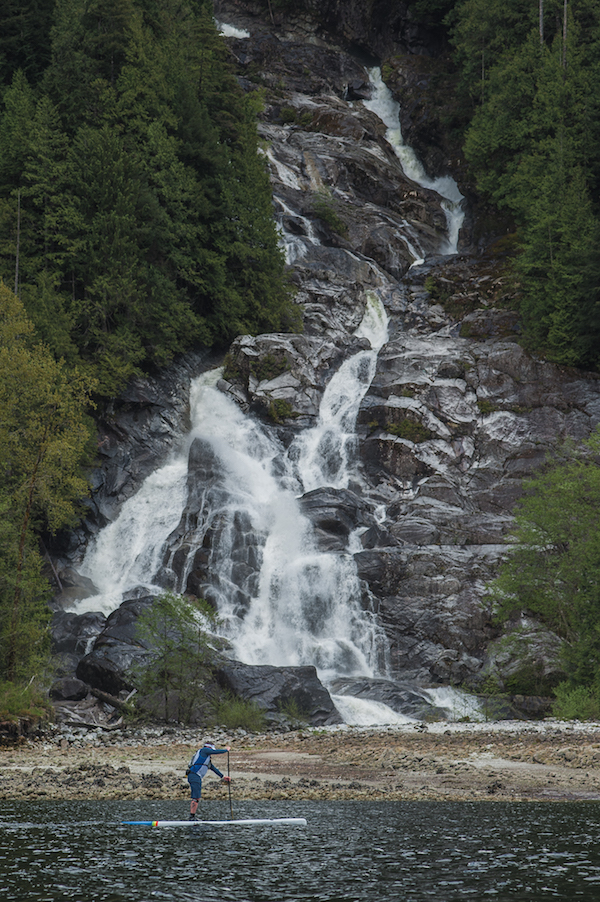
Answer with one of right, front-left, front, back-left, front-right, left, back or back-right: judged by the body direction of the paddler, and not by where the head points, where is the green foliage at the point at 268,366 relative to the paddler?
left

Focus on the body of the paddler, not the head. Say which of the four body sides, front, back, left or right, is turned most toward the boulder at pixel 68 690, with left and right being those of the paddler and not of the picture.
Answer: left

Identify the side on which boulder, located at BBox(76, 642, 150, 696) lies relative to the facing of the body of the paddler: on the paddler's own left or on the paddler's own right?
on the paddler's own left

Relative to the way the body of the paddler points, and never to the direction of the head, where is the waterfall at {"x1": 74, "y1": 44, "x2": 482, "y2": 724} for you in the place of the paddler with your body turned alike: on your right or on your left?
on your left

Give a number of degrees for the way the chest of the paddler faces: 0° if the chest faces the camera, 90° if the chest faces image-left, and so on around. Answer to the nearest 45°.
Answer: approximately 270°
